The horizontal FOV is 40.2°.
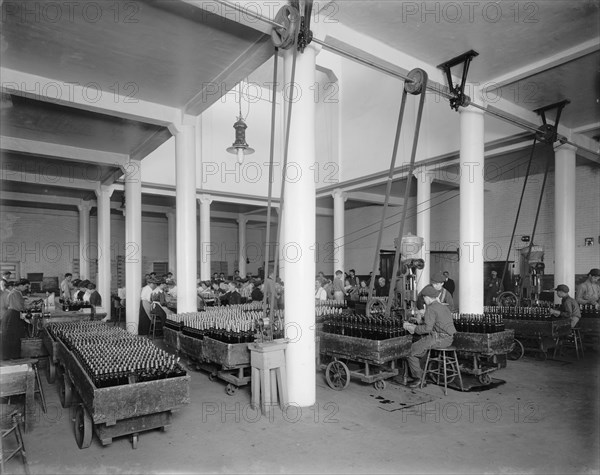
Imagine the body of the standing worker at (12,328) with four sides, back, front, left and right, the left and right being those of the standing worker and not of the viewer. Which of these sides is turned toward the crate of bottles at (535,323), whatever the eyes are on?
front

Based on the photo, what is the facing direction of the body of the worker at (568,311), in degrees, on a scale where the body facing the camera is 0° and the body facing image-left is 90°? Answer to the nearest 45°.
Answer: approximately 90°

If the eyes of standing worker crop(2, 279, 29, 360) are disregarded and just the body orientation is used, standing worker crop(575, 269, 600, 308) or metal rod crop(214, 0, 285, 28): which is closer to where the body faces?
the standing worker

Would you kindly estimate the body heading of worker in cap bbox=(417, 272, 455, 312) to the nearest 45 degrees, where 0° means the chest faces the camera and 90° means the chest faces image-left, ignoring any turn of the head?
approximately 45°

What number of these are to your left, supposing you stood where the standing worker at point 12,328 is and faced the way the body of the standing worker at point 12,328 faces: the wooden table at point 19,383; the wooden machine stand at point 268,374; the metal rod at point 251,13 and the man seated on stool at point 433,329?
0

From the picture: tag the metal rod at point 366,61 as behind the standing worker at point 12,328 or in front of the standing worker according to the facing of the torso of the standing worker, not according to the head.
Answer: in front

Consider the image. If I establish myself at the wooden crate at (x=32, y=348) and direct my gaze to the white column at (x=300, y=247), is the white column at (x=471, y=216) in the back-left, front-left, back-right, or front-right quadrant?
front-left

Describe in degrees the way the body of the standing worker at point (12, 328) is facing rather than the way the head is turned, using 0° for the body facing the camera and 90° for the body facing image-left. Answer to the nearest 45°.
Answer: approximately 270°

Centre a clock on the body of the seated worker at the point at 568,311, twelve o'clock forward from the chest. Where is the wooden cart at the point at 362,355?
The wooden cart is roughly at 10 o'clock from the seated worker.

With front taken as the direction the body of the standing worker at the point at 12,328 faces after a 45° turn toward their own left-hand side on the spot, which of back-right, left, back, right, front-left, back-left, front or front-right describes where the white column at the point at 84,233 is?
front-left
